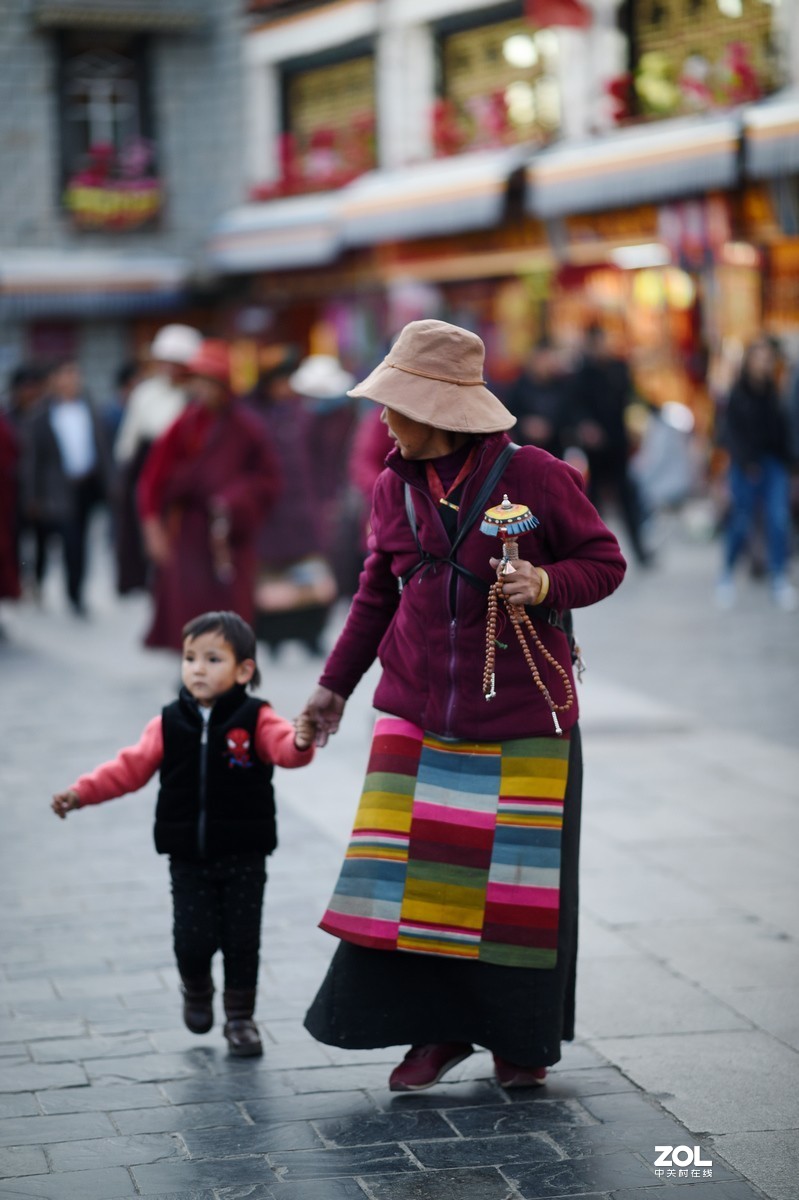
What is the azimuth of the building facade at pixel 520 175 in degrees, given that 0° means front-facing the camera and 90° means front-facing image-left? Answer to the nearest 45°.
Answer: approximately 45°

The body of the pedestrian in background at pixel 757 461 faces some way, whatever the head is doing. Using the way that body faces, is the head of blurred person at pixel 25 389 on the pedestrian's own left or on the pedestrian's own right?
on the pedestrian's own right

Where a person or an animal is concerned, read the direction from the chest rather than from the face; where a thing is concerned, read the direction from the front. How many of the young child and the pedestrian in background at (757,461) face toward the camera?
2

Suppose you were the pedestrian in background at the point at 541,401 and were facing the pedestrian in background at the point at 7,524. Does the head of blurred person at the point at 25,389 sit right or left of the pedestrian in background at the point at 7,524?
right

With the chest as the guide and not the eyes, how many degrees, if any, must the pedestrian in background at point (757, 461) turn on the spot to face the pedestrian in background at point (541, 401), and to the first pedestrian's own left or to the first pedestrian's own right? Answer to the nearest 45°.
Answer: approximately 135° to the first pedestrian's own right

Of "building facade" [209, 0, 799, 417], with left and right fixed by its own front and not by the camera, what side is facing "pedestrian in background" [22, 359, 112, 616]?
front

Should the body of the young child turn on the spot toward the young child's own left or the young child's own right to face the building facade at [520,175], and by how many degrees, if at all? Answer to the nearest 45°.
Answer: approximately 180°

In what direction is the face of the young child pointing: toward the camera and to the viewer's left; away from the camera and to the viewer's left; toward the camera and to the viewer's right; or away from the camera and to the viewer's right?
toward the camera and to the viewer's left

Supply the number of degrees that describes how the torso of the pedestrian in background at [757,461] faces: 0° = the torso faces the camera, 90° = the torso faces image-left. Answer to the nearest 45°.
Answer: approximately 0°

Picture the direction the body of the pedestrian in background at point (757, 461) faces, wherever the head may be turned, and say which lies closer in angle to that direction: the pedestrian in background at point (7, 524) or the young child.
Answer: the young child

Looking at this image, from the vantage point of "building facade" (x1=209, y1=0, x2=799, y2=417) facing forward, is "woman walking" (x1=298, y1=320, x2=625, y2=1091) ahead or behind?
ahead

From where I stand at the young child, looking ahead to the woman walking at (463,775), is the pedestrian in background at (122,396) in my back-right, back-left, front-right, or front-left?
back-left

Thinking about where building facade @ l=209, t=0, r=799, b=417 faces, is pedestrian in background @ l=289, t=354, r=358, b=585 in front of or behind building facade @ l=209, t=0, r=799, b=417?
in front

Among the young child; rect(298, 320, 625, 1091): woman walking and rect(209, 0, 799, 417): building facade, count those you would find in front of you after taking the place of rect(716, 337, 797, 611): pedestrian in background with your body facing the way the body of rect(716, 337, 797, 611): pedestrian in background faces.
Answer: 2

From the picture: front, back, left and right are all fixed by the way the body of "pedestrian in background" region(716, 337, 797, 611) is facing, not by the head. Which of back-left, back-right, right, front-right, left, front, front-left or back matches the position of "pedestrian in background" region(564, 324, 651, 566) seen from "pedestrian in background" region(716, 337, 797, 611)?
back-right
